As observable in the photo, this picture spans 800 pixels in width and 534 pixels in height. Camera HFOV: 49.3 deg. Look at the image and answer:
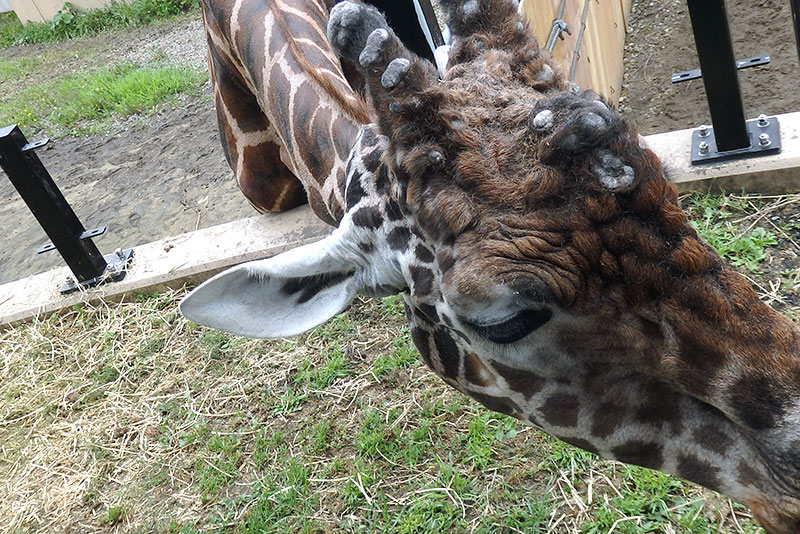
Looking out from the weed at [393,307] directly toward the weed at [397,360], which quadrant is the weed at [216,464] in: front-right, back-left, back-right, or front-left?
front-right

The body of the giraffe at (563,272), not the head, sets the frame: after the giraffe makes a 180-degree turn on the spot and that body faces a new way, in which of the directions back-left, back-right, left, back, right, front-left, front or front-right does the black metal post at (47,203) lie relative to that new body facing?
front

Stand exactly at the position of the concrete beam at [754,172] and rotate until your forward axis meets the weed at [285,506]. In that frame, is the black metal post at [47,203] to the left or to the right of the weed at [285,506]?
right

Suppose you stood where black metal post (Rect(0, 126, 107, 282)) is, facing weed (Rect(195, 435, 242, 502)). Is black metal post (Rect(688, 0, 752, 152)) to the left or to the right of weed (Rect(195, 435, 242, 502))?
left

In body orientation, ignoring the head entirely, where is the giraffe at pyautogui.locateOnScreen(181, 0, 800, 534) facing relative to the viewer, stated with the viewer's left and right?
facing the viewer and to the right of the viewer
